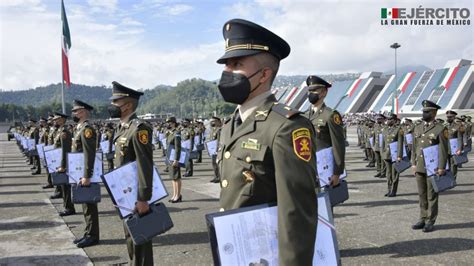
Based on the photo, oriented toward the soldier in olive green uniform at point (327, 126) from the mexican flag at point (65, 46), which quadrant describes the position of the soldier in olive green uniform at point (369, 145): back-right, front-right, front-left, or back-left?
front-left

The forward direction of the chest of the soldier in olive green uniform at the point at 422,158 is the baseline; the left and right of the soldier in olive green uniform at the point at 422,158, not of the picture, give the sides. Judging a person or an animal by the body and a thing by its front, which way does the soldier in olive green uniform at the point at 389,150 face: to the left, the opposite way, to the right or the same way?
the same way

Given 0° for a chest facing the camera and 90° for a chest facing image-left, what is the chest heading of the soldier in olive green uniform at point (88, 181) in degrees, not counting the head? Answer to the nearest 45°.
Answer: approximately 90°

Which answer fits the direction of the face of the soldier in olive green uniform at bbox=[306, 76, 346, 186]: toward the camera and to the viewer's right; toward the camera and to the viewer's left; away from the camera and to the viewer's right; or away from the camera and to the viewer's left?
toward the camera and to the viewer's left

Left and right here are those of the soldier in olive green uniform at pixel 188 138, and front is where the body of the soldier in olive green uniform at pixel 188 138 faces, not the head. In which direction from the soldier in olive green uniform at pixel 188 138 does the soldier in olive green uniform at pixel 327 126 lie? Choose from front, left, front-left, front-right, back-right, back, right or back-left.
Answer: front-left

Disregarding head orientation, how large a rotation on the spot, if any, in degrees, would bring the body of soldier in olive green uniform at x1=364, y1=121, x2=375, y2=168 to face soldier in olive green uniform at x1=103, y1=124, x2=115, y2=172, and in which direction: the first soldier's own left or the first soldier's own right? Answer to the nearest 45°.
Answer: approximately 45° to the first soldier's own right

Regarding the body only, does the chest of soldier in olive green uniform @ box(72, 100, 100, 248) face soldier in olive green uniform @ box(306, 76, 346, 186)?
no

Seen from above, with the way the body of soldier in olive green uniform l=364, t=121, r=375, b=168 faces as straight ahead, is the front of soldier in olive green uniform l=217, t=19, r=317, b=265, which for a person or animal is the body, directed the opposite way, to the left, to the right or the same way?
the same way

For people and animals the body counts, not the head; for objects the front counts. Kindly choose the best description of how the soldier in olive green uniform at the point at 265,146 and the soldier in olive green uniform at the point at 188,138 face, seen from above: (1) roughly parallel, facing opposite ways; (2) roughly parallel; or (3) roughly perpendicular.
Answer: roughly parallel

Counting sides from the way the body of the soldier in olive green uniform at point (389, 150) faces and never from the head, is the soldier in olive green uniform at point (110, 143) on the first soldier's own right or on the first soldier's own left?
on the first soldier's own right

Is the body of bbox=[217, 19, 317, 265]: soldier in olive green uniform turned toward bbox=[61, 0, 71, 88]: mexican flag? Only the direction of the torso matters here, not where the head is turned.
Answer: no

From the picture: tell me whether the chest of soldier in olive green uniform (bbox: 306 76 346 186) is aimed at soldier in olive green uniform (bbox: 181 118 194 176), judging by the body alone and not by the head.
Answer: no

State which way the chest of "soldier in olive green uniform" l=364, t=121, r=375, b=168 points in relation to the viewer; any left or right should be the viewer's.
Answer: facing the viewer and to the left of the viewer
